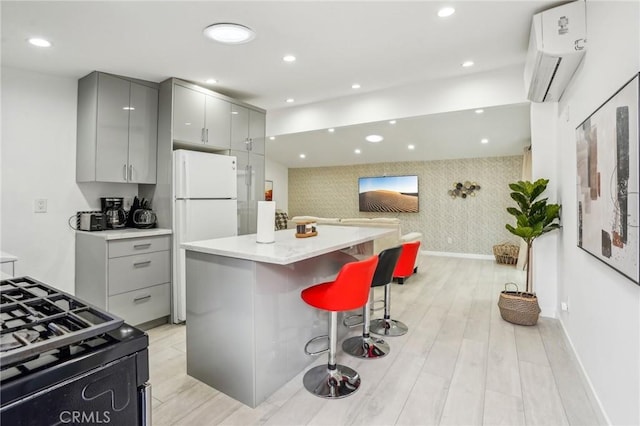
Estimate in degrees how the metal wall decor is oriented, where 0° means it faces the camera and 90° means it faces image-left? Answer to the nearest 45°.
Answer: approximately 0°

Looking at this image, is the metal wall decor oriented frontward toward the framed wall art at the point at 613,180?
yes

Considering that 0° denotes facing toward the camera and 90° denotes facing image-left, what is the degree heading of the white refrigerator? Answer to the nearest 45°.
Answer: approximately 315°

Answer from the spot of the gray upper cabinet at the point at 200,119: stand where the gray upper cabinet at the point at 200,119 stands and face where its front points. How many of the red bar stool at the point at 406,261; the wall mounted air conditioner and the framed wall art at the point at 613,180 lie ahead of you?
3
